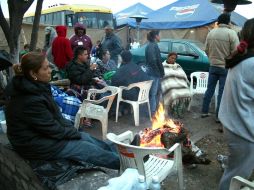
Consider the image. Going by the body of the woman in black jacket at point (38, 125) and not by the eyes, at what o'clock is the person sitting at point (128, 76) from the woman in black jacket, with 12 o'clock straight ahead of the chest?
The person sitting is roughly at 10 o'clock from the woman in black jacket.

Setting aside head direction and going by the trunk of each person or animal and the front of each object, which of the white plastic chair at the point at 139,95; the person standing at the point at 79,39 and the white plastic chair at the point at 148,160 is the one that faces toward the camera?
the person standing

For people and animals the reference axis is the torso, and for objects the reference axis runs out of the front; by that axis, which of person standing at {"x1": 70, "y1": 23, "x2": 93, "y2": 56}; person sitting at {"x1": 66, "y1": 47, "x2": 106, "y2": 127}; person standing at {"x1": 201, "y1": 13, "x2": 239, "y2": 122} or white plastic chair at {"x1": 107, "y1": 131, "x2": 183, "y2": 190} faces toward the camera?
person standing at {"x1": 70, "y1": 23, "x2": 93, "y2": 56}

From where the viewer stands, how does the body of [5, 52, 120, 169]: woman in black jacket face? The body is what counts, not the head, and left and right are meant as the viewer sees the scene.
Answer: facing to the right of the viewer

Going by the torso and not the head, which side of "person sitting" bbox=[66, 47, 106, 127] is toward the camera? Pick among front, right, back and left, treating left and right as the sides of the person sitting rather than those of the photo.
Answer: right

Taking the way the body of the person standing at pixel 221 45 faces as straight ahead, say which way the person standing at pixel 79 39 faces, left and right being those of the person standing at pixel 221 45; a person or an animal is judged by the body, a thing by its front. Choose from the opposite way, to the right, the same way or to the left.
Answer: the opposite way

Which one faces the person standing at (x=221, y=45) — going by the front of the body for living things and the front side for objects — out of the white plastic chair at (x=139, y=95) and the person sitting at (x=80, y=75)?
the person sitting

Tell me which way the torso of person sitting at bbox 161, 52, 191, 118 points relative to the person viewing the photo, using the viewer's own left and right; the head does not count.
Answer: facing the viewer and to the left of the viewer

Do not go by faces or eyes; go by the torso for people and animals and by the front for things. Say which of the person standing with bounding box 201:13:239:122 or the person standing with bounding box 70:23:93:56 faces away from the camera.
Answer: the person standing with bounding box 201:13:239:122

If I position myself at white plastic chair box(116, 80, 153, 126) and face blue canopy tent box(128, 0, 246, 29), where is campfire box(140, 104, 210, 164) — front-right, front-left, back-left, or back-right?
back-right

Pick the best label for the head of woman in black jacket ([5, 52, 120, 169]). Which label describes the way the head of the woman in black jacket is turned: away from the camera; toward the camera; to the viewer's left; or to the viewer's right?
to the viewer's right

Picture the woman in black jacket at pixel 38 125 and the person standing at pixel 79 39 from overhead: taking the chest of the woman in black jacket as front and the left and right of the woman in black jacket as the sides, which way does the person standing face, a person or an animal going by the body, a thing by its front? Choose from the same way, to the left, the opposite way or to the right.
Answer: to the right
